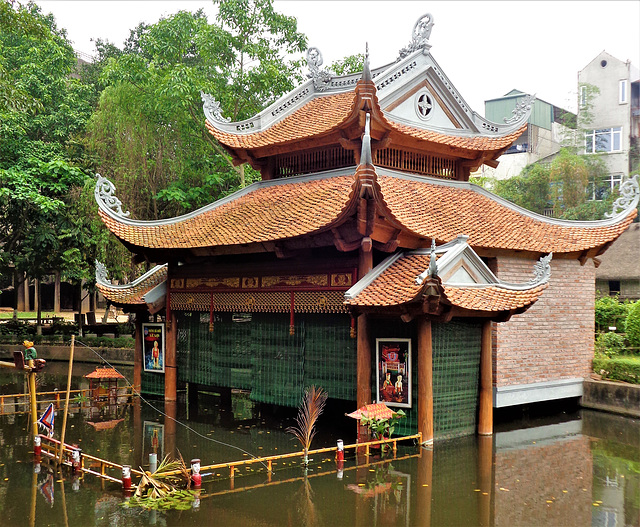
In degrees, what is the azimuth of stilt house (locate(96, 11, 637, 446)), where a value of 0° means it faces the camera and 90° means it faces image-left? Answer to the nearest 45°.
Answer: approximately 45°

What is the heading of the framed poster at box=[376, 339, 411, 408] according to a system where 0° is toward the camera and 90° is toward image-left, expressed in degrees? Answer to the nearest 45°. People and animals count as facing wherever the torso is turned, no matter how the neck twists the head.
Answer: approximately 45°

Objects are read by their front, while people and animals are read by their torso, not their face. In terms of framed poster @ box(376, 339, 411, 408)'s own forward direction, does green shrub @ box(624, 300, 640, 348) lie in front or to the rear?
to the rear

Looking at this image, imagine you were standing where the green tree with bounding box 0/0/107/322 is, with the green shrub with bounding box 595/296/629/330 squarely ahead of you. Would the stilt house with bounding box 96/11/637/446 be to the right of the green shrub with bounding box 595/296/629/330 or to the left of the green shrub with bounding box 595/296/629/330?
right

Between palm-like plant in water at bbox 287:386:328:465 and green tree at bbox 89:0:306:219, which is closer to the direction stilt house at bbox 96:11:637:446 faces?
the palm-like plant in water

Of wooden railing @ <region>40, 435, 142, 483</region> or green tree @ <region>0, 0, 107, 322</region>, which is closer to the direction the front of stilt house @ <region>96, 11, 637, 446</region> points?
the wooden railing
